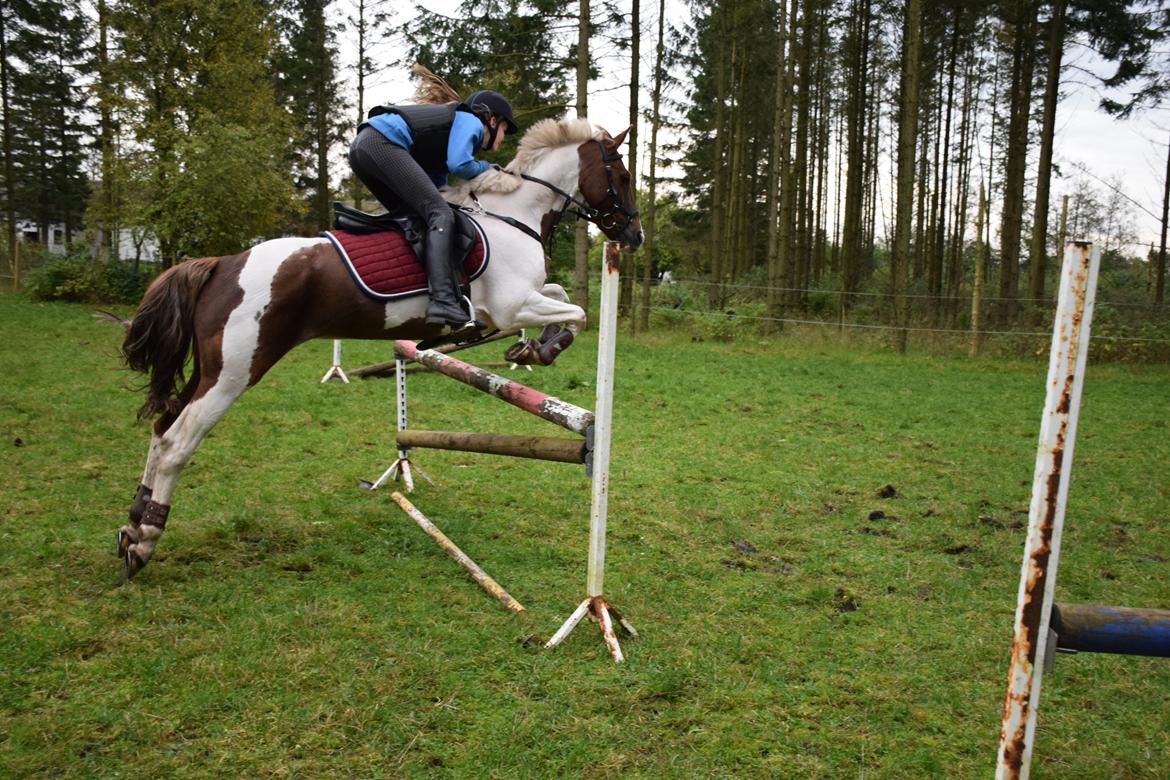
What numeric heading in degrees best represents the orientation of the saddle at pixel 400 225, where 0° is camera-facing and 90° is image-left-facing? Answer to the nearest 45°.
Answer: approximately 270°

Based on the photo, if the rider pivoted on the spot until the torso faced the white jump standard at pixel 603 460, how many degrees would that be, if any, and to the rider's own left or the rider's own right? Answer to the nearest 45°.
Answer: approximately 45° to the rider's own right

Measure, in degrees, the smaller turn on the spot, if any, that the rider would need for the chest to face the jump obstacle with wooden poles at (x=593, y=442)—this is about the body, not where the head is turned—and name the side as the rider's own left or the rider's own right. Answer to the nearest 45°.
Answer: approximately 45° to the rider's own right

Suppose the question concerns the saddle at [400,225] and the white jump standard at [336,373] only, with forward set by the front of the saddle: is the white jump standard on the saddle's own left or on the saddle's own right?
on the saddle's own left

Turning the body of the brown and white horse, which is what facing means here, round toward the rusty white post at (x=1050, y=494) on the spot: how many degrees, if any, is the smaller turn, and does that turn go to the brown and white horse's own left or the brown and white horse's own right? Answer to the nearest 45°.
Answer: approximately 45° to the brown and white horse's own right

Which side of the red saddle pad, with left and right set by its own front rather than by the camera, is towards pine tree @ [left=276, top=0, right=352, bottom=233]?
left

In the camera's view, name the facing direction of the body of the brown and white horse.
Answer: to the viewer's right

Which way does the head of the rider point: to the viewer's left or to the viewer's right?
to the viewer's right

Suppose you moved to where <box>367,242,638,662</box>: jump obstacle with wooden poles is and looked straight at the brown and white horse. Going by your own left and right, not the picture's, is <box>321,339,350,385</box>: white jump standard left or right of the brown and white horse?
right

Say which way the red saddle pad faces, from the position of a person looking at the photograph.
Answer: facing to the right of the viewer

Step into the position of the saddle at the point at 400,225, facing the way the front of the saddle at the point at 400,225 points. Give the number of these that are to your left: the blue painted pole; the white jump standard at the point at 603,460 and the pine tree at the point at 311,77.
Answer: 1
